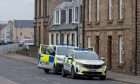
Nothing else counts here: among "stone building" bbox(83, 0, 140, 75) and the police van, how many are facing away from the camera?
0

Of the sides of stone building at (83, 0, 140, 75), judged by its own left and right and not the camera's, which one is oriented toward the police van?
front

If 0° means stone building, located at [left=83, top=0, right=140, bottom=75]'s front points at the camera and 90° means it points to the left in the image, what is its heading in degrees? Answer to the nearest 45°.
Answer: approximately 45°
